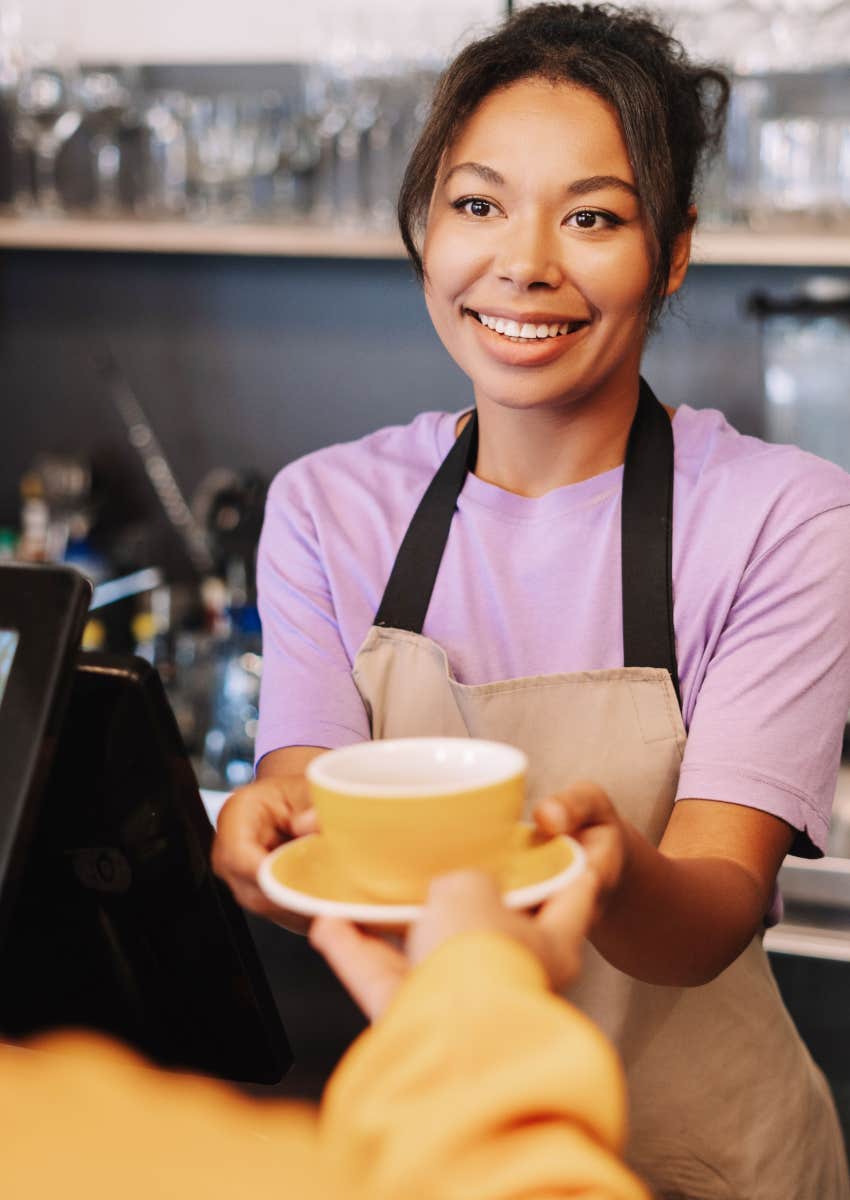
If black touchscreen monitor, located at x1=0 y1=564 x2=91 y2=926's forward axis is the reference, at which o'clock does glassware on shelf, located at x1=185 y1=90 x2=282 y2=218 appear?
The glassware on shelf is roughly at 5 o'clock from the black touchscreen monitor.

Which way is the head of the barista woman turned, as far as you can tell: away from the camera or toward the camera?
toward the camera

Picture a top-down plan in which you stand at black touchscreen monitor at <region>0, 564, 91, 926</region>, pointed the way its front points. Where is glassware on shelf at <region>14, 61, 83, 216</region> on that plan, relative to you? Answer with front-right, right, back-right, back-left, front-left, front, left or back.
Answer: back-right

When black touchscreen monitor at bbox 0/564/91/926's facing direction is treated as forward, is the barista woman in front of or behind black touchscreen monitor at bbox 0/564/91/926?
behind

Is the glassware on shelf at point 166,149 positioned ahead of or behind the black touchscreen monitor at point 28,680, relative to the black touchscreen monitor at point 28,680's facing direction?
behind

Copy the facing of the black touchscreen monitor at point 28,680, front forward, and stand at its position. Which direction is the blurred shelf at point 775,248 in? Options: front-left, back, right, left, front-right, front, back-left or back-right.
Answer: back

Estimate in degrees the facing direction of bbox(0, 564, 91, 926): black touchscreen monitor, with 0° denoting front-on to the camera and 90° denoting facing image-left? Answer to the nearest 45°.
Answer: approximately 45°

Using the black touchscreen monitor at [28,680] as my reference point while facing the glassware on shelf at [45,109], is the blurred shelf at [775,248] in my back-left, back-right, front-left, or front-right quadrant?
front-right
